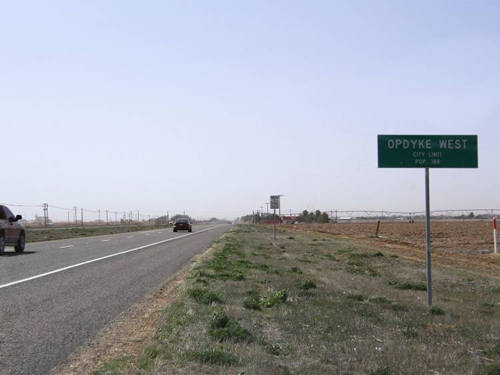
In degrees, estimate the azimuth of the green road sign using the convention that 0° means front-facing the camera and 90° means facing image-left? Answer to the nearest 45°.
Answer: approximately 0°

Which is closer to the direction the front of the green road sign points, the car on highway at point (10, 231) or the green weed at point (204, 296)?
the green weed

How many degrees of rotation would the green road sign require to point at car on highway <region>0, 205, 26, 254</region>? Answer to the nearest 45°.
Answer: approximately 135° to its right

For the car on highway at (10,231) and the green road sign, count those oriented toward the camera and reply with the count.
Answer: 1

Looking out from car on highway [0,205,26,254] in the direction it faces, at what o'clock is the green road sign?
The green road sign is roughly at 4 o'clock from the car on highway.

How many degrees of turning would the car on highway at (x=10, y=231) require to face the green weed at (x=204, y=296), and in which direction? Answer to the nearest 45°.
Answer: approximately 135° to its right

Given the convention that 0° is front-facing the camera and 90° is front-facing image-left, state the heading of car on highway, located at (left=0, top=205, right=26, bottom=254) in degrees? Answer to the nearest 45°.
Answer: approximately 225°

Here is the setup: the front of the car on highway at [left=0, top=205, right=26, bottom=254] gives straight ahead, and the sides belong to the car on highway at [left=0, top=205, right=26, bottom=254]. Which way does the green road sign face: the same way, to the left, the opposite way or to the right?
the opposite way

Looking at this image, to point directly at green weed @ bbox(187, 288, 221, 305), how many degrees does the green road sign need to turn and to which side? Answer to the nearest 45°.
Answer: approximately 90° to its right
